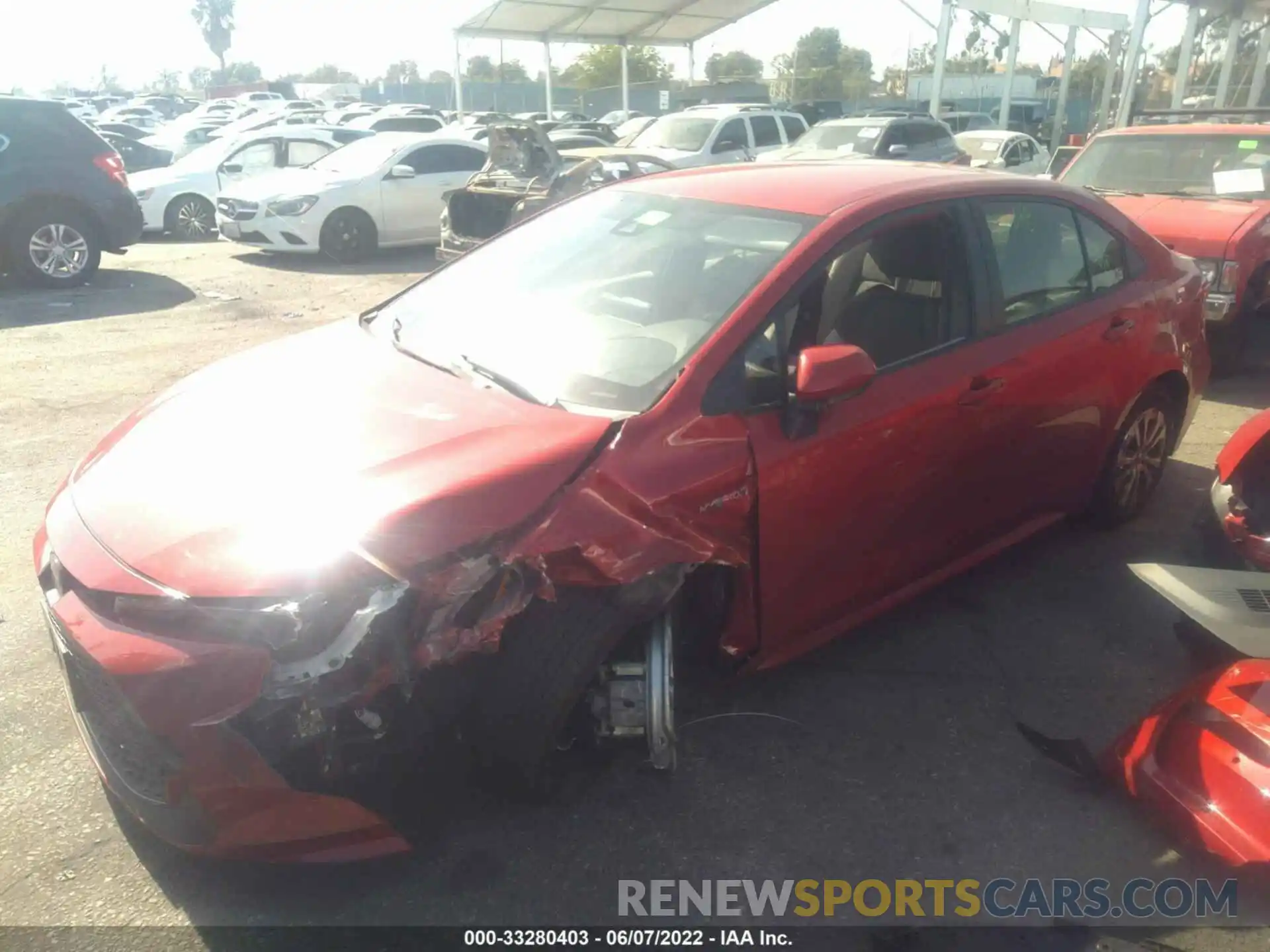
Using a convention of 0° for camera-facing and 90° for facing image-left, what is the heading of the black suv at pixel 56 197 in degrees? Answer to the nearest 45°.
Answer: approximately 90°

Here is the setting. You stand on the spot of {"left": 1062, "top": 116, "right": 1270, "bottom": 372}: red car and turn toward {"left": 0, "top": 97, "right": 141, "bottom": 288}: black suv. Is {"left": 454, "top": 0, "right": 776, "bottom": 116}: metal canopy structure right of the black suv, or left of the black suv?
right

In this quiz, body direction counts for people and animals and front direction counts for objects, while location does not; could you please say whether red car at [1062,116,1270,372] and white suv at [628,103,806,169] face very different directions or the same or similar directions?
same or similar directions

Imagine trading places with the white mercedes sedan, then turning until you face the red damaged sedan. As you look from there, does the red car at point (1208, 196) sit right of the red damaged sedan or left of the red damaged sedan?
left

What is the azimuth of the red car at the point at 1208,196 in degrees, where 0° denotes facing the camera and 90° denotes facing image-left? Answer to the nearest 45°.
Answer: approximately 45°

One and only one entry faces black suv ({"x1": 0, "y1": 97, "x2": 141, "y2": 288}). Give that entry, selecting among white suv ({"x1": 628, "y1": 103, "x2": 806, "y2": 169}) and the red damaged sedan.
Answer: the white suv

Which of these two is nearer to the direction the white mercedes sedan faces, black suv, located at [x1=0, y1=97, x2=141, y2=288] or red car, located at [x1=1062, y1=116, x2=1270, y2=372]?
the black suv

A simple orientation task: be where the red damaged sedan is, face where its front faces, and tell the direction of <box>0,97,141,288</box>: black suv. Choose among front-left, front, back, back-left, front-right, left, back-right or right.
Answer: right

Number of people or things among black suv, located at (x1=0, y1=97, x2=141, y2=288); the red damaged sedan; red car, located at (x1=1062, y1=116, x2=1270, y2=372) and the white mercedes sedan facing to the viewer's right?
0

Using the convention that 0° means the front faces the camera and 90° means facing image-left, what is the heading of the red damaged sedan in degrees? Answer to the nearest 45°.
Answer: approximately 45°

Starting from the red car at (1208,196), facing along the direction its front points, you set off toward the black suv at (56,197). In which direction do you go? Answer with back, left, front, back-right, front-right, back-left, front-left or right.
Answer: front-right

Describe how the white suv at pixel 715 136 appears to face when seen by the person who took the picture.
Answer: facing the viewer and to the left of the viewer

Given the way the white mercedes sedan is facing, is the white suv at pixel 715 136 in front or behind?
behind

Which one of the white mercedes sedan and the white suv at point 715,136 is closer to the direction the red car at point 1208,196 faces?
the white mercedes sedan

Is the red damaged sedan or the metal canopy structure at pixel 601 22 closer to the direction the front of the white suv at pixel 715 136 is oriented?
the red damaged sedan
